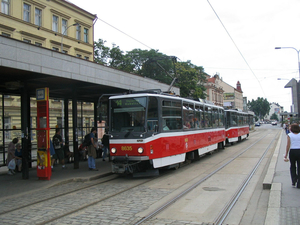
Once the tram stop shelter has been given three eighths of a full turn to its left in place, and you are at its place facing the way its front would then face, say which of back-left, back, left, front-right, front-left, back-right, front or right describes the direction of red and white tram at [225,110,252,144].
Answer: front-right

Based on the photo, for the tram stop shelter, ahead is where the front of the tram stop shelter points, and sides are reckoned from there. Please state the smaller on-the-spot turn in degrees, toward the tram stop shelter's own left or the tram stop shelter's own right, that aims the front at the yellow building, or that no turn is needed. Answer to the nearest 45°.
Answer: approximately 135° to the tram stop shelter's own left

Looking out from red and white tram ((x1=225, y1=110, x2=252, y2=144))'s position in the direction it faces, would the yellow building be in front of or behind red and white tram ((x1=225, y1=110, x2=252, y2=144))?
in front

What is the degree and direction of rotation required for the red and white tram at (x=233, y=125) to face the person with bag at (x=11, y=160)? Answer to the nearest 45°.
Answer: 0° — it already faces them

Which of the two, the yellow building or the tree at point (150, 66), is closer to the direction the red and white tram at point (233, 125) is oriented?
the yellow building

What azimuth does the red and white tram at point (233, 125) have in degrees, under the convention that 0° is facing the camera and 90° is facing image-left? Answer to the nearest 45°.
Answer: approximately 45°

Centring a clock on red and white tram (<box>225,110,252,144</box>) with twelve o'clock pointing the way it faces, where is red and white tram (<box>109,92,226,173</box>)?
red and white tram (<box>109,92,226,173</box>) is roughly at 11 o'clock from red and white tram (<box>225,110,252,144</box>).

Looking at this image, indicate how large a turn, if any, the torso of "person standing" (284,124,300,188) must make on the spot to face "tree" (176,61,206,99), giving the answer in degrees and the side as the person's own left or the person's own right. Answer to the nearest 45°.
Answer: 0° — they already face it

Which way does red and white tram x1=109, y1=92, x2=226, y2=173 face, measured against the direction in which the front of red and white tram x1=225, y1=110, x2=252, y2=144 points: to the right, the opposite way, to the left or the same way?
the same way

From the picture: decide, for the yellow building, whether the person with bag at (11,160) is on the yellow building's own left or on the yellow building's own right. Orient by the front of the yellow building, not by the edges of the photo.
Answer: on the yellow building's own right

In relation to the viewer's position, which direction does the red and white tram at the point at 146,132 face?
facing the viewer and to the left of the viewer
